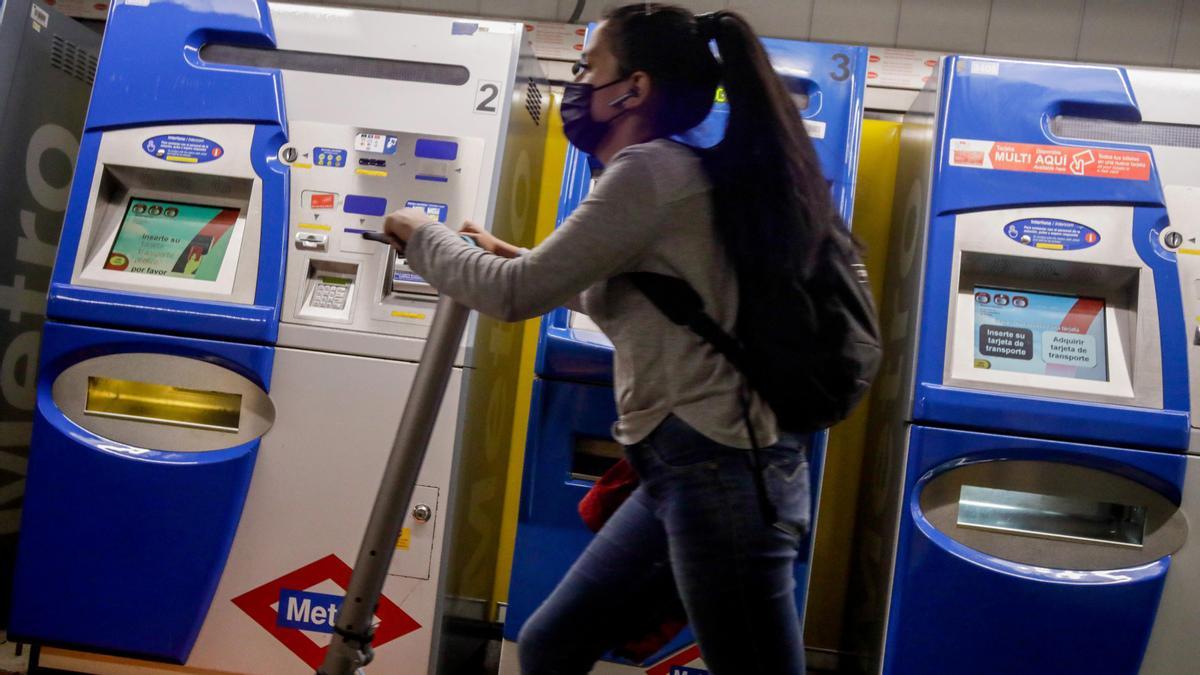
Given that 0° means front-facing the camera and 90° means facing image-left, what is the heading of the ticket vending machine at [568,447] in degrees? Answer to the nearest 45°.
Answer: approximately 0°

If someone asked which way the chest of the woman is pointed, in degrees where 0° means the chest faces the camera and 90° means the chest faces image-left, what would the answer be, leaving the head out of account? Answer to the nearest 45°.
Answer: approximately 90°

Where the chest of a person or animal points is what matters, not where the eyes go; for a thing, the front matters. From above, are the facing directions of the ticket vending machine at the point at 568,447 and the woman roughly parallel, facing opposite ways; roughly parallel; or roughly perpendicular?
roughly perpendicular

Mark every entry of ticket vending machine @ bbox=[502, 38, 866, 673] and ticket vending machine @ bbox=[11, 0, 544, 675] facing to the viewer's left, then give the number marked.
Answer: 0

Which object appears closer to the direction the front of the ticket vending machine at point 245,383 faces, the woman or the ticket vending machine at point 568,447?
the woman

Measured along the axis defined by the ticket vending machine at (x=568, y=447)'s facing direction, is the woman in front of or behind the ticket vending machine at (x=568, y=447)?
in front

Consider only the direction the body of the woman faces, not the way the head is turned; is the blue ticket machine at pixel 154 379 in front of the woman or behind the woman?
in front

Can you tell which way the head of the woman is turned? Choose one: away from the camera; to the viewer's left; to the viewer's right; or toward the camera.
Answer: to the viewer's left

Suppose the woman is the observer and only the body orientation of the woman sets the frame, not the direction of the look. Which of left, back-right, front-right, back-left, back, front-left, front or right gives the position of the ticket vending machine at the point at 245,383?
front-right

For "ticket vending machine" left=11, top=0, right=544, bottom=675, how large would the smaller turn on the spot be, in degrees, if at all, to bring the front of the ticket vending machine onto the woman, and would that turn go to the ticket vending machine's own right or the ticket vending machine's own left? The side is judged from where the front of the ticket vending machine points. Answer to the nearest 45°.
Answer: approximately 45° to the ticket vending machine's own left
